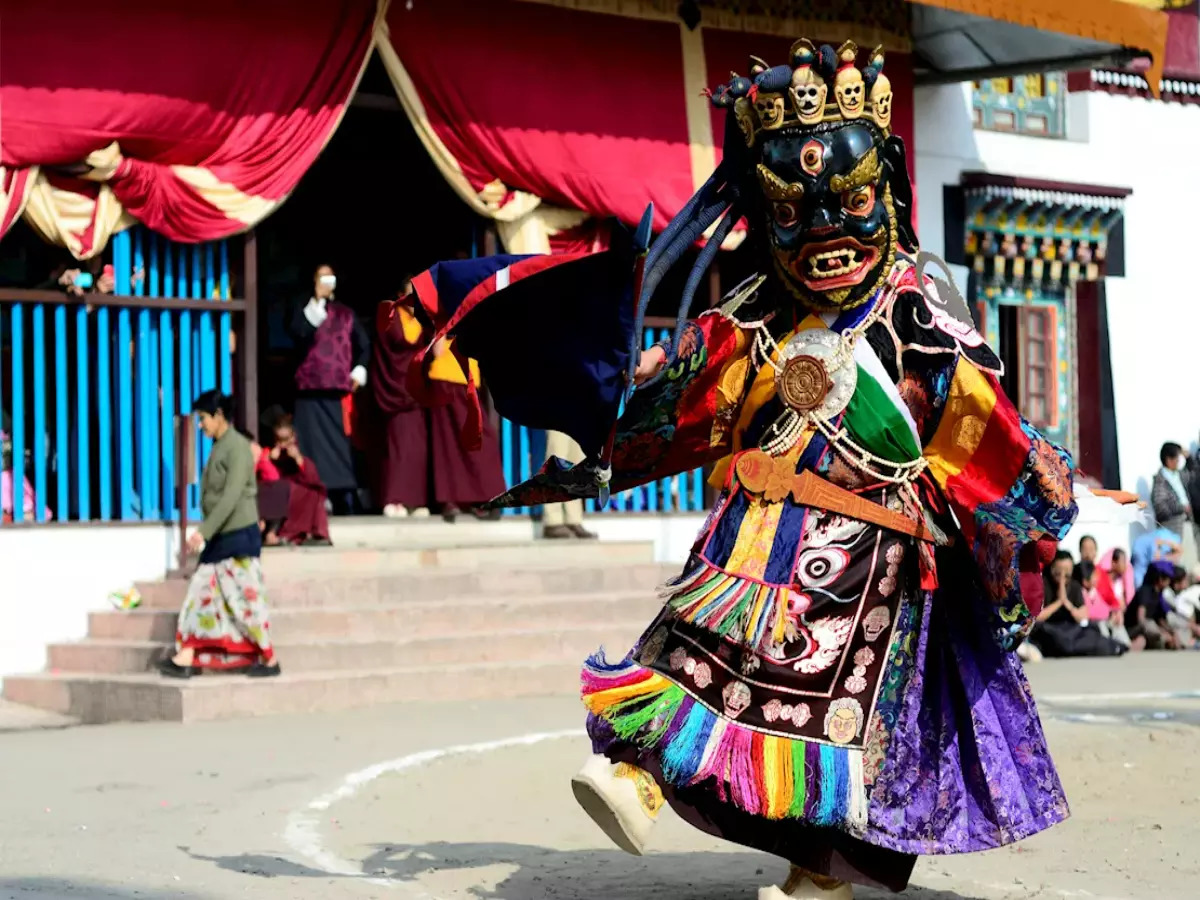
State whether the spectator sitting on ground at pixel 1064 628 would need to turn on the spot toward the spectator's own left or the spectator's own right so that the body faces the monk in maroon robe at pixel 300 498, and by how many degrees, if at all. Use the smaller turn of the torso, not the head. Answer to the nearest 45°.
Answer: approximately 45° to the spectator's own right

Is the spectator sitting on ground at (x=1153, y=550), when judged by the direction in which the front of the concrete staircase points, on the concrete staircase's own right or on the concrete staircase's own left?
on the concrete staircase's own left

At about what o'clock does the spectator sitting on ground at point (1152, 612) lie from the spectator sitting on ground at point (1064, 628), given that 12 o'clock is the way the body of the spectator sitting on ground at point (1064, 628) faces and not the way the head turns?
the spectator sitting on ground at point (1152, 612) is roughly at 9 o'clock from the spectator sitting on ground at point (1064, 628).

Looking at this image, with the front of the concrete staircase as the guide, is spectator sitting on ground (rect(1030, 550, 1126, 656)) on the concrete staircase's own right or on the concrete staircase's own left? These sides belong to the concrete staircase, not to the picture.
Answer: on the concrete staircase's own left

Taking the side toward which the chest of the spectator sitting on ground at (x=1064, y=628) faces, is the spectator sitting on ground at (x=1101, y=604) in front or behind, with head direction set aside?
behind

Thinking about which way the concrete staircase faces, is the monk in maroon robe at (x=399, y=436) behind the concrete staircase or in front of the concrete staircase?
behind

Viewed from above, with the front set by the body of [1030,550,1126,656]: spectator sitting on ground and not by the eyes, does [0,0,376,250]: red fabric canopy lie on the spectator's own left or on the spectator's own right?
on the spectator's own right

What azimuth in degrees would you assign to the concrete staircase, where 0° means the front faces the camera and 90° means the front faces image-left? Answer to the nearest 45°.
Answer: approximately 0°

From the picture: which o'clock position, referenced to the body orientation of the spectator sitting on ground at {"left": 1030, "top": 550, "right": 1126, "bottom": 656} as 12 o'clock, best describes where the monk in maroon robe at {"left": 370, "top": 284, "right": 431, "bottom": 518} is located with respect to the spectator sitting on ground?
The monk in maroon robe is roughly at 2 o'clock from the spectator sitting on ground.

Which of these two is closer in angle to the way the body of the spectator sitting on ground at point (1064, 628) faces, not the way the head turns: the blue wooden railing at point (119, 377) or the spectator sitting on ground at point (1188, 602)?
the blue wooden railing
